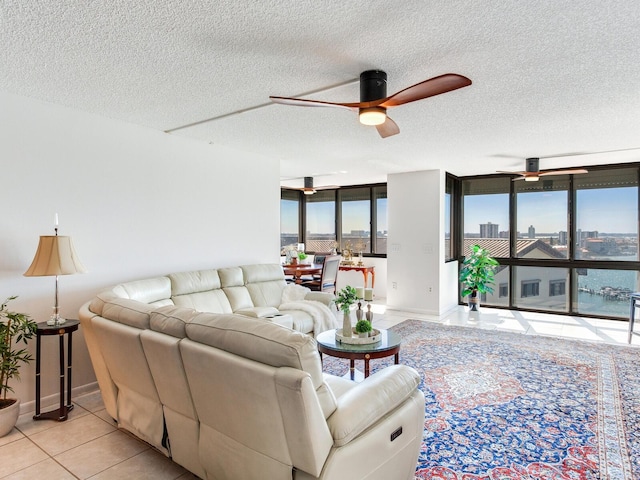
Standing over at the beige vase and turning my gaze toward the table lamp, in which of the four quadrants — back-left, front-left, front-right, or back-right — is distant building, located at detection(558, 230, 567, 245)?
back-right

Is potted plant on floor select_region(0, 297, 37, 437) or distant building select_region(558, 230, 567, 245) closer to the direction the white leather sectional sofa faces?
the distant building

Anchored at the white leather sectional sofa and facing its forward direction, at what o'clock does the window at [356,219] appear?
The window is roughly at 11 o'clock from the white leather sectional sofa.

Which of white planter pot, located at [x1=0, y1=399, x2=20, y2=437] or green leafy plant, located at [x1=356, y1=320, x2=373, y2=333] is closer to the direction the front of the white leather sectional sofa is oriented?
the green leafy plant

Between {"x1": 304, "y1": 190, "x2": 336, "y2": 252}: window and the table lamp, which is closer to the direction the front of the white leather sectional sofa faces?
the window

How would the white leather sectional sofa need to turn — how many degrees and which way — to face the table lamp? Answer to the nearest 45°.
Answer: approximately 90° to its left

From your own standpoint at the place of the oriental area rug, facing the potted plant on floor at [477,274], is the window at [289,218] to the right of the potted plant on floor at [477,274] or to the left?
left

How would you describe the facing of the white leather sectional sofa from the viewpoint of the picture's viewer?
facing away from the viewer and to the right of the viewer

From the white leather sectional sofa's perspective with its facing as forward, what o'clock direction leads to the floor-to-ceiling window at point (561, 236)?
The floor-to-ceiling window is roughly at 12 o'clock from the white leather sectional sofa.

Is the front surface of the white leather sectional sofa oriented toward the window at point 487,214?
yes

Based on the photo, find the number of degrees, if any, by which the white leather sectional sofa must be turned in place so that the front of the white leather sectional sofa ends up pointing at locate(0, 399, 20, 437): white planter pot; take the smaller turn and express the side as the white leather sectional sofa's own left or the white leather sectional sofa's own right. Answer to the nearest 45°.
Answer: approximately 90° to the white leather sectional sofa's own left

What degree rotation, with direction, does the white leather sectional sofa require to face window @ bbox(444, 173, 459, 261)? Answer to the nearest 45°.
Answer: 0° — it already faces it
